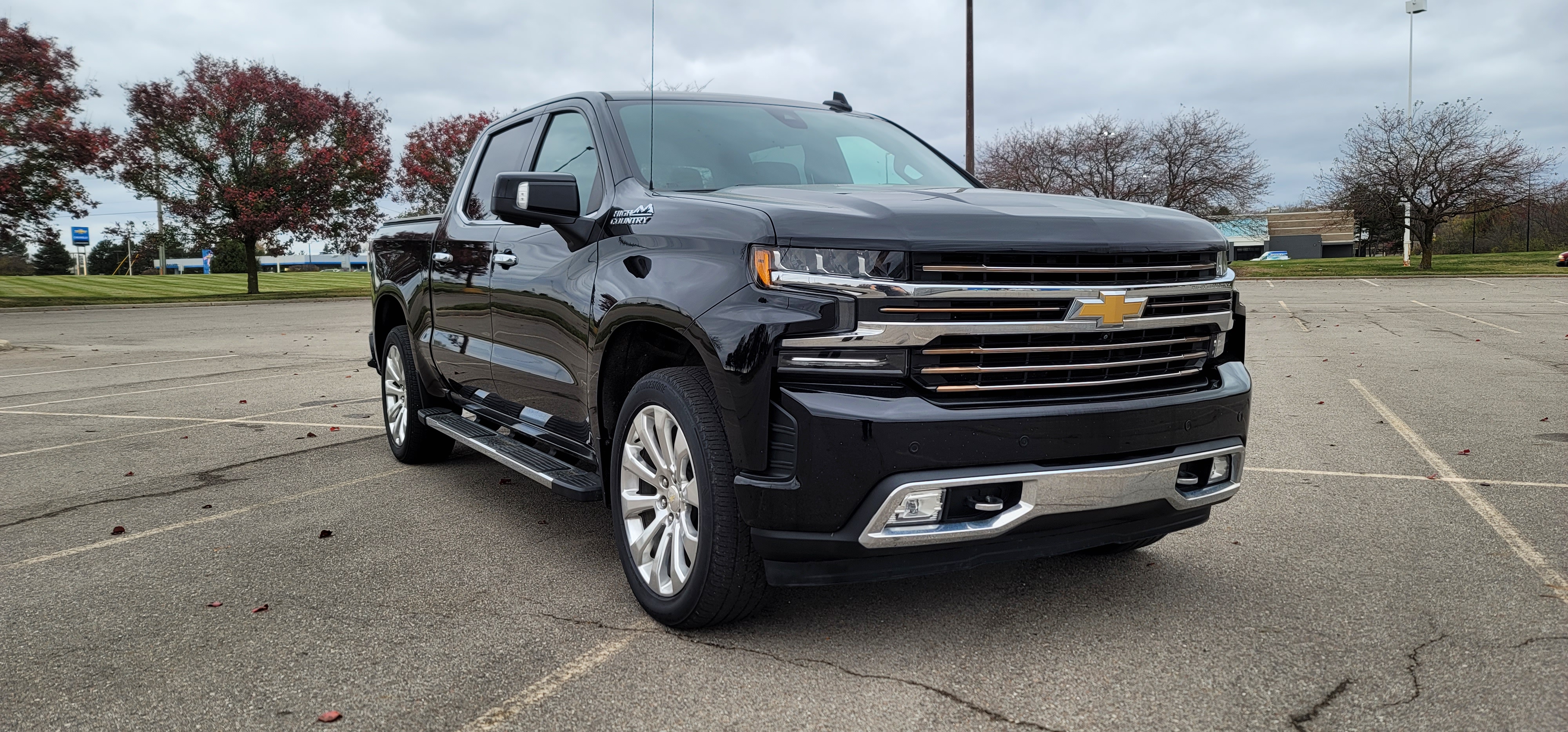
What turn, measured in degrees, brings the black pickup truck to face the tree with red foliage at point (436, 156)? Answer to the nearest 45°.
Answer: approximately 135° to its left

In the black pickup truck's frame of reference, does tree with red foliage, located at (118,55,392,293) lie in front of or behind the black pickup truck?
behind

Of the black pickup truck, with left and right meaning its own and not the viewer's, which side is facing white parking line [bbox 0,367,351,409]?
back

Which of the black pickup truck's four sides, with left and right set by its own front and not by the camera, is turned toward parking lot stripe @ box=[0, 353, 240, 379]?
back

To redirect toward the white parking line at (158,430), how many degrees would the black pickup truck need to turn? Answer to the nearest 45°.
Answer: approximately 180°

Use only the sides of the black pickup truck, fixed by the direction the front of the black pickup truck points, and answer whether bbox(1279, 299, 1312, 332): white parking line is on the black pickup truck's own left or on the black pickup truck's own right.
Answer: on the black pickup truck's own left

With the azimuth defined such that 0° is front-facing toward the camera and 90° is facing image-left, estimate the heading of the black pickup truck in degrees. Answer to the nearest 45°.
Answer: approximately 315°

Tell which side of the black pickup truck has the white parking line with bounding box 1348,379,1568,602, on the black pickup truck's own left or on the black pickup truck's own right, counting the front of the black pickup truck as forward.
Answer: on the black pickup truck's own left
